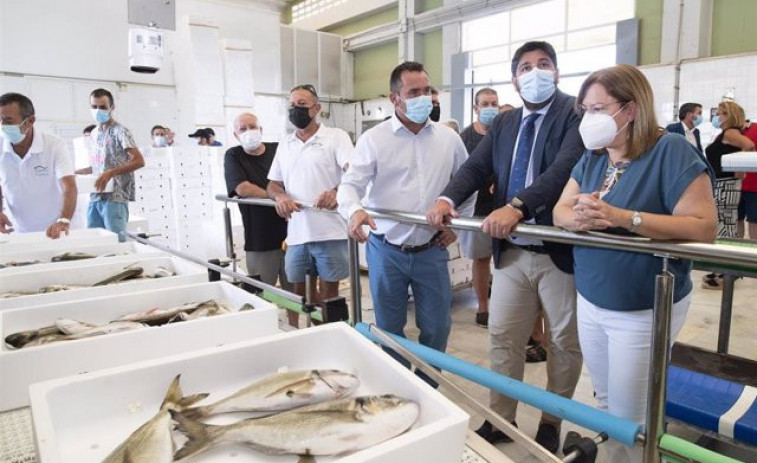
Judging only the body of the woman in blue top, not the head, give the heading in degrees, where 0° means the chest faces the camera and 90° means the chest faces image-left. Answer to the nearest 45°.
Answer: approximately 45°

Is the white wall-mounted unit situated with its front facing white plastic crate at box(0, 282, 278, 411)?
yes

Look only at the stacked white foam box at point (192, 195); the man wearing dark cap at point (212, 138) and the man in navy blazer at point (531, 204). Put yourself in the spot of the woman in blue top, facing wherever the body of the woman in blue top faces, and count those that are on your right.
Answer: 3

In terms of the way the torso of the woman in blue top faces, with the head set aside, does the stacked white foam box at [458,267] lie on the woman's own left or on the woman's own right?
on the woman's own right
